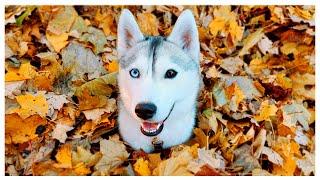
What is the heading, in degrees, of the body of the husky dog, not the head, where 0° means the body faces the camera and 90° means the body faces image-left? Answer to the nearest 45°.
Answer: approximately 0°

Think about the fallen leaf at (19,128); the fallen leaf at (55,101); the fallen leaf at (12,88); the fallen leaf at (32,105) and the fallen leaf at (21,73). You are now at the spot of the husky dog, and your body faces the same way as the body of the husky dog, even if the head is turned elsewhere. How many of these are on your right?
5

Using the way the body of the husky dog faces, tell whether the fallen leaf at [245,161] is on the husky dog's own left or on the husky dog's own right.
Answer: on the husky dog's own left

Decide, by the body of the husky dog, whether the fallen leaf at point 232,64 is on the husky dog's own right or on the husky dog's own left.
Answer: on the husky dog's own left

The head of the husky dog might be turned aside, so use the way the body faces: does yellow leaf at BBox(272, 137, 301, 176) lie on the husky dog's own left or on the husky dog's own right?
on the husky dog's own left

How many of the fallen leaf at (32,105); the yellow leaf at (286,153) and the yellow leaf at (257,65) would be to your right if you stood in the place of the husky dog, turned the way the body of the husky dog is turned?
1

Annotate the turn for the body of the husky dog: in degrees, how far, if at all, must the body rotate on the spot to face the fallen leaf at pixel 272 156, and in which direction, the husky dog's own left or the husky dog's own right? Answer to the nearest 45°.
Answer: approximately 90° to the husky dog's own left

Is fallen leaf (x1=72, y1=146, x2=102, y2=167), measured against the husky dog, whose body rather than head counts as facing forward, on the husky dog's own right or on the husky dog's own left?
on the husky dog's own right

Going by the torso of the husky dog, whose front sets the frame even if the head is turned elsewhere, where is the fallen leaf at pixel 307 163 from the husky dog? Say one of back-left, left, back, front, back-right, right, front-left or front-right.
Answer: left
